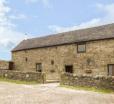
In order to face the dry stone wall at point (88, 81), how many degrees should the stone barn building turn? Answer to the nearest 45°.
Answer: approximately 45° to its left

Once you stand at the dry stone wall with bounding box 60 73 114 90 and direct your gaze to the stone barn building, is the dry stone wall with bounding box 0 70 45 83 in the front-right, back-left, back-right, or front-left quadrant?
front-left

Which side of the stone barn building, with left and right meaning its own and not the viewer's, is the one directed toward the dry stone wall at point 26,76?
front

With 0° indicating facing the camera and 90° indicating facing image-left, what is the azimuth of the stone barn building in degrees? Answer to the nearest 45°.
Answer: approximately 45°
